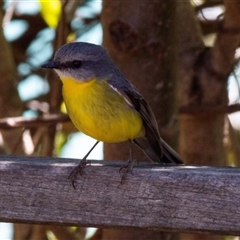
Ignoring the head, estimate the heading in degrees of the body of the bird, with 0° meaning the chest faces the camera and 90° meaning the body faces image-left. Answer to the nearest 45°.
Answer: approximately 45°

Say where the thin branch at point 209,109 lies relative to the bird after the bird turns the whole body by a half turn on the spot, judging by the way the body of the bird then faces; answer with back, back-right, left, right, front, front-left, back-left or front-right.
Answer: front

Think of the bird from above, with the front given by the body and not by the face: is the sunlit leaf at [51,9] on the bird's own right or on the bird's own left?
on the bird's own right
